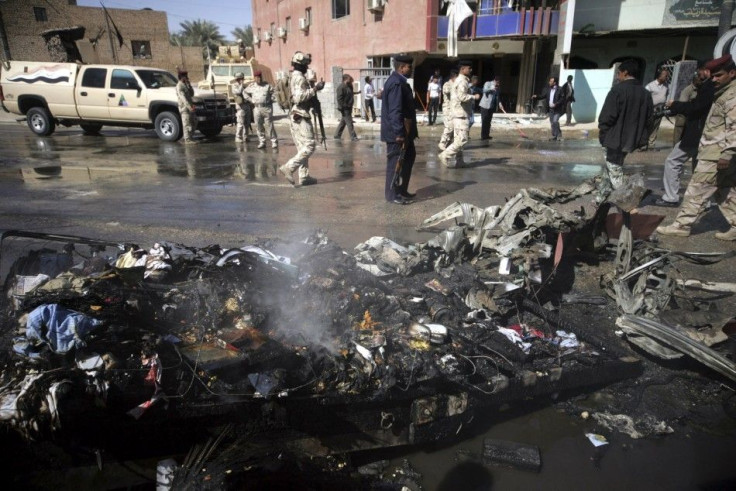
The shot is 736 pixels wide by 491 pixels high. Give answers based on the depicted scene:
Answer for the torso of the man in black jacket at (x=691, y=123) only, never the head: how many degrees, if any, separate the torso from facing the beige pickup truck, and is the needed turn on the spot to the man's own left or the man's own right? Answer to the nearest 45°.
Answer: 0° — they already face it

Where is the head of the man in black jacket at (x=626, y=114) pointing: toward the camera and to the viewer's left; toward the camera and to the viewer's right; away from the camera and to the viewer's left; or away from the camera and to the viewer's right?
away from the camera and to the viewer's left

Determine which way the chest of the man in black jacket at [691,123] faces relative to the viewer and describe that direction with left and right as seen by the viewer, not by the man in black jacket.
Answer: facing to the left of the viewer

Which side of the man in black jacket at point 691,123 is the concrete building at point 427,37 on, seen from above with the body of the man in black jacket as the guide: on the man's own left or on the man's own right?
on the man's own right
